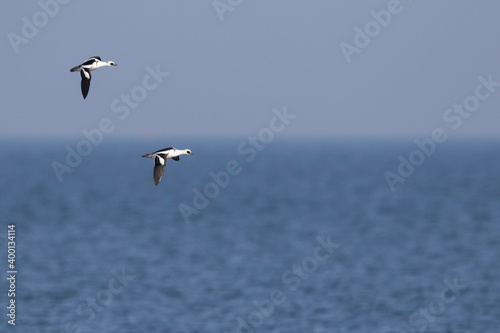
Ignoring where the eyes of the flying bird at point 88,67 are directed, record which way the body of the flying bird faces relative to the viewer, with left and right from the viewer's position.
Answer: facing to the right of the viewer
